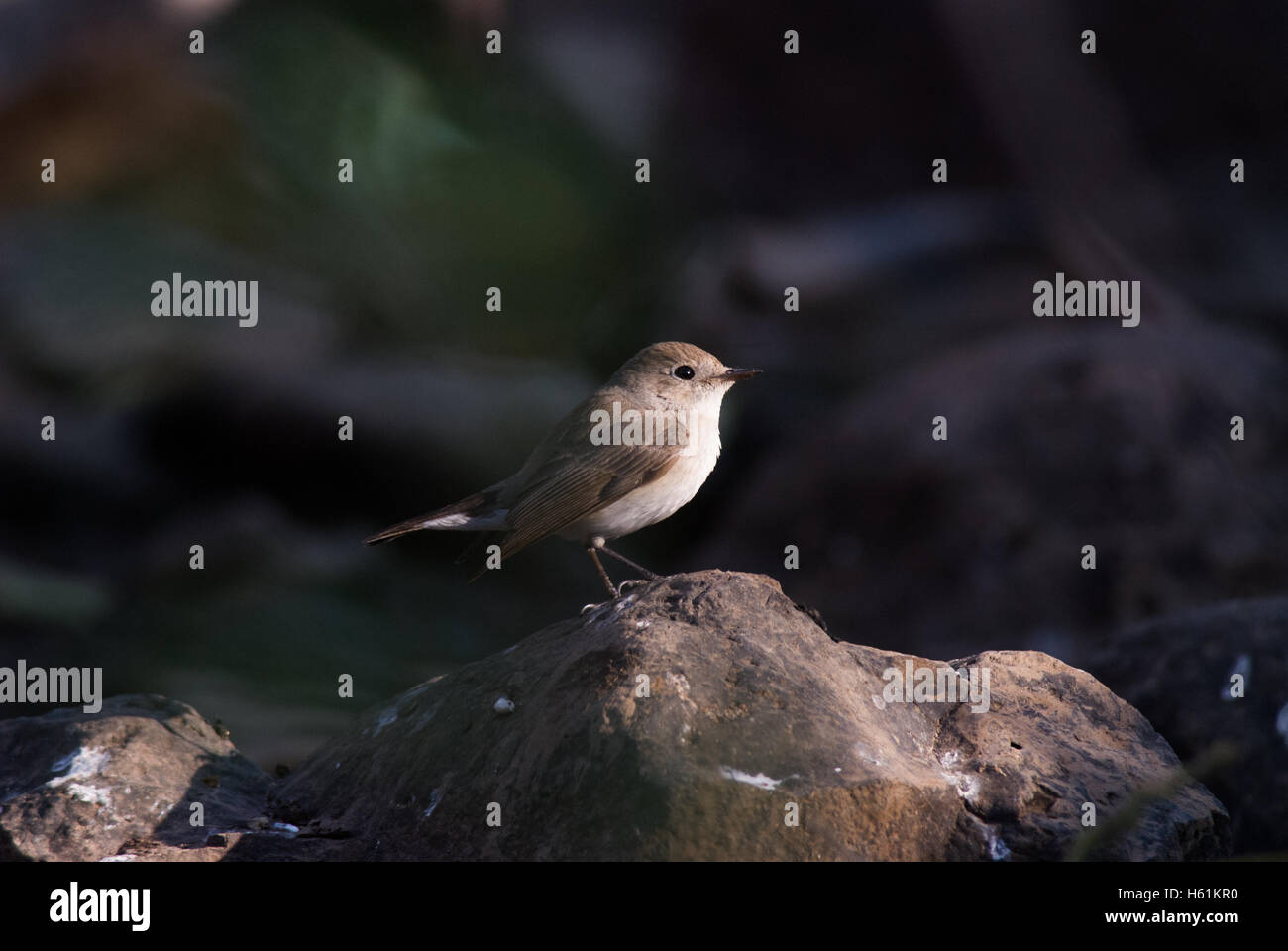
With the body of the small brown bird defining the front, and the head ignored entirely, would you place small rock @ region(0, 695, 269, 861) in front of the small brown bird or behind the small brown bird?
behind

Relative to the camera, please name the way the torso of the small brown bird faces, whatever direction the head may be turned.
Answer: to the viewer's right

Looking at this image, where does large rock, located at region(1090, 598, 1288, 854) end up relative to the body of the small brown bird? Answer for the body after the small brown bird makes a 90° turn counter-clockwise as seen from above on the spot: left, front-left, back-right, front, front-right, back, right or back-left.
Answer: right
